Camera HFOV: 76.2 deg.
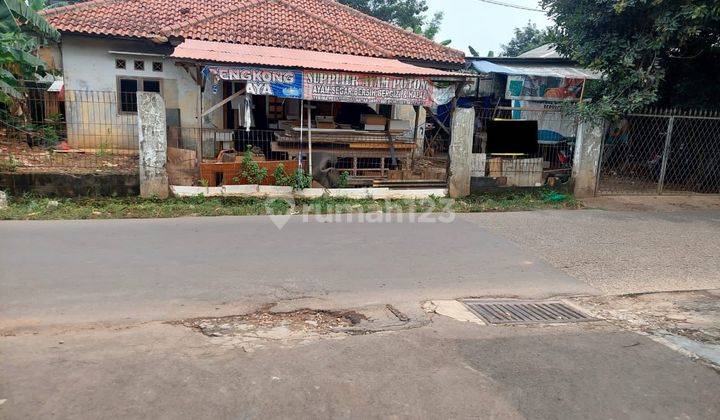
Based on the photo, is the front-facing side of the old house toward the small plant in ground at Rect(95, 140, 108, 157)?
no

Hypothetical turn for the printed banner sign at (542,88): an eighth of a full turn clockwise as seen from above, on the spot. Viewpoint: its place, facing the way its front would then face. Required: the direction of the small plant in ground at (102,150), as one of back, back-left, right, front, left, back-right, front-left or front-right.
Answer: front

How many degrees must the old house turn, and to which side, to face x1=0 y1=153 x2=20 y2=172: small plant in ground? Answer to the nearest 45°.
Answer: approximately 45° to its right

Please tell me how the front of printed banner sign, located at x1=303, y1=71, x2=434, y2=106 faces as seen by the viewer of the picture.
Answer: facing the viewer

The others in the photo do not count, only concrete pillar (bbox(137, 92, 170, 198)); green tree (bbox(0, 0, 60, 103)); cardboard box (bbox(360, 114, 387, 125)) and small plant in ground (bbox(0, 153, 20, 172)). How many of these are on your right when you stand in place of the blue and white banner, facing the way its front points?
3

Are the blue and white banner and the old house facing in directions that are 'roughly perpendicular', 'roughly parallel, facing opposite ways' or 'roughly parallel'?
roughly parallel

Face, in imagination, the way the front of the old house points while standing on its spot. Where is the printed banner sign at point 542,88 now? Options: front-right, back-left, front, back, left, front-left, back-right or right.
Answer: left

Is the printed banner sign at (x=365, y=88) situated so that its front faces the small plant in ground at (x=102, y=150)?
no

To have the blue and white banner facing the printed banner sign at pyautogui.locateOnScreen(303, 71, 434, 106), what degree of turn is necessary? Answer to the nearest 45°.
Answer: approximately 90° to its left

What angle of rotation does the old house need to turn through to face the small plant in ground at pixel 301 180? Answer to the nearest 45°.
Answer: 0° — it already faces it

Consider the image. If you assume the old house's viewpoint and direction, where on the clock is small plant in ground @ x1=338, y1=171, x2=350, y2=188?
The small plant in ground is roughly at 11 o'clock from the old house.

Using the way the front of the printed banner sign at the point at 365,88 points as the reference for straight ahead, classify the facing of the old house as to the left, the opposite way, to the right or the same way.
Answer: the same way

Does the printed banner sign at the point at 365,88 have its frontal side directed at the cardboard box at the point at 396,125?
no

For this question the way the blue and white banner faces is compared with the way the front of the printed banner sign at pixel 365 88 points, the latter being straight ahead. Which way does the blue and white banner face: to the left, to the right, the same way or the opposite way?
the same way

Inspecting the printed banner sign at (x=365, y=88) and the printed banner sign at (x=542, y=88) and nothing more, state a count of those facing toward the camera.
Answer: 2

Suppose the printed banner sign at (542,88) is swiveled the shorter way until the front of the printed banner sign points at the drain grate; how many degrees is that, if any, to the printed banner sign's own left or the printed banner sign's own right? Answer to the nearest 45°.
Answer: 0° — it already faces it

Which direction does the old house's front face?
toward the camera
